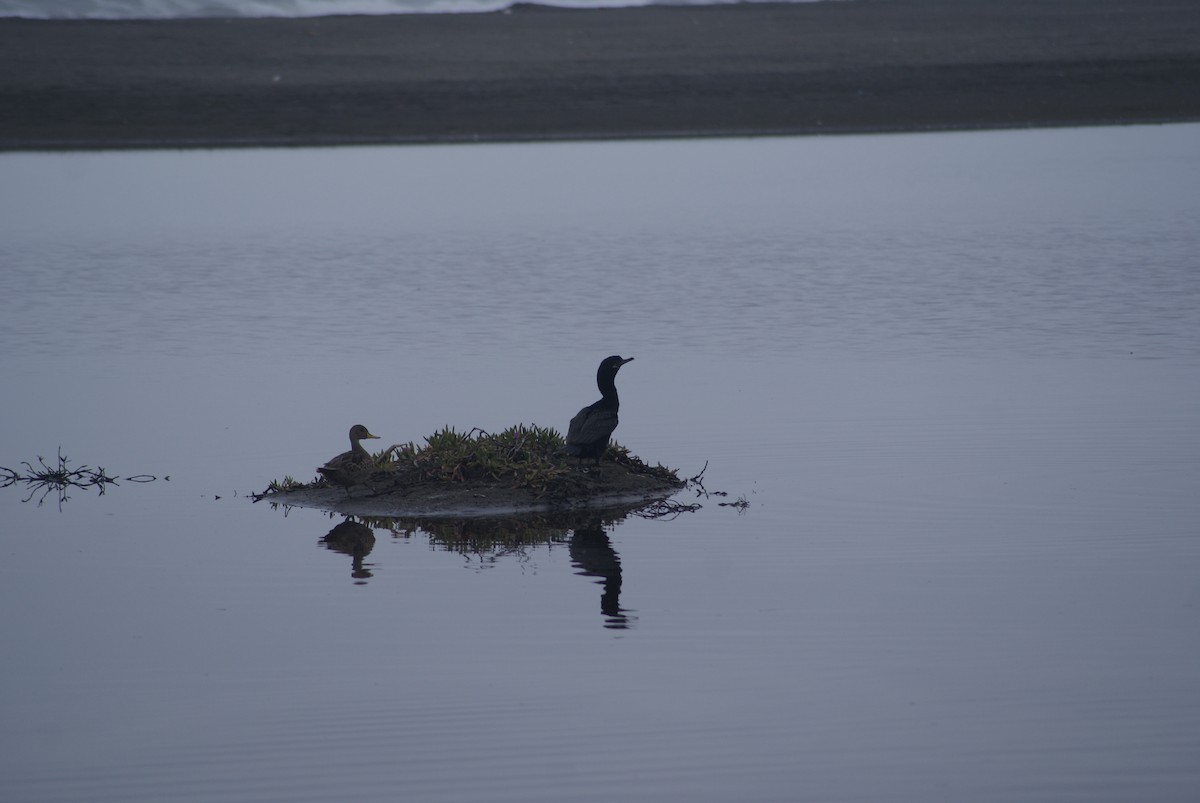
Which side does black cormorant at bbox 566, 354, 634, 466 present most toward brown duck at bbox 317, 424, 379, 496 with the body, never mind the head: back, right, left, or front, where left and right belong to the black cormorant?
back

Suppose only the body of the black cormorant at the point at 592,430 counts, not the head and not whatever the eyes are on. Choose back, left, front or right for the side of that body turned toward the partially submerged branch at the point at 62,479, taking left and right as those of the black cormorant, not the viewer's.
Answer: back

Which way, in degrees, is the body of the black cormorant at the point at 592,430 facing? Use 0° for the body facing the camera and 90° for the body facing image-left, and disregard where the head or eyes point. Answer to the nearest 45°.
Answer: approximately 270°

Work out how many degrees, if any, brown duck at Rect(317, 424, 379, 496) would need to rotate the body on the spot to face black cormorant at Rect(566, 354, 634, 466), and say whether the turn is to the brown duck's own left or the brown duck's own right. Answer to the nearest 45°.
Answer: approximately 45° to the brown duck's own right

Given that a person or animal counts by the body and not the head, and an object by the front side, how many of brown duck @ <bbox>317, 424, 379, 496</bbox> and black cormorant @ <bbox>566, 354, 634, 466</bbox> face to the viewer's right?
2

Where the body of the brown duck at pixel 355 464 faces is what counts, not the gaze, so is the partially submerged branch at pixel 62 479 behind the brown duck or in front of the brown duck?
behind

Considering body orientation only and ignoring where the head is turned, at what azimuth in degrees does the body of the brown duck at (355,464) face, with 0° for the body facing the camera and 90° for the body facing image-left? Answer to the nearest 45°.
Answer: approximately 270°
